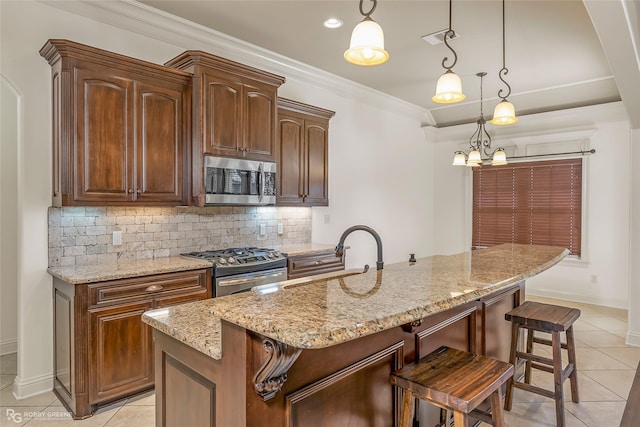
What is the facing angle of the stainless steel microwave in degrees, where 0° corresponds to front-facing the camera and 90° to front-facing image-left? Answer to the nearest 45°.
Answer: approximately 315°

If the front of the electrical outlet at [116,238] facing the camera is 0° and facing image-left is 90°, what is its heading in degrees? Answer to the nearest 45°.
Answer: approximately 315°

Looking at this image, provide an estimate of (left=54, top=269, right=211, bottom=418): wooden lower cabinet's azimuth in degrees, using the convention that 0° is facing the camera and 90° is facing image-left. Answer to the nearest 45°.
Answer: approximately 315°

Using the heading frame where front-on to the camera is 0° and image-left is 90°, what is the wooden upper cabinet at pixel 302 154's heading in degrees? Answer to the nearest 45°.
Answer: approximately 315°

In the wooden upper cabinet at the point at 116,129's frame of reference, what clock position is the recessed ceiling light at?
The recessed ceiling light is roughly at 11 o'clock from the wooden upper cabinet.
